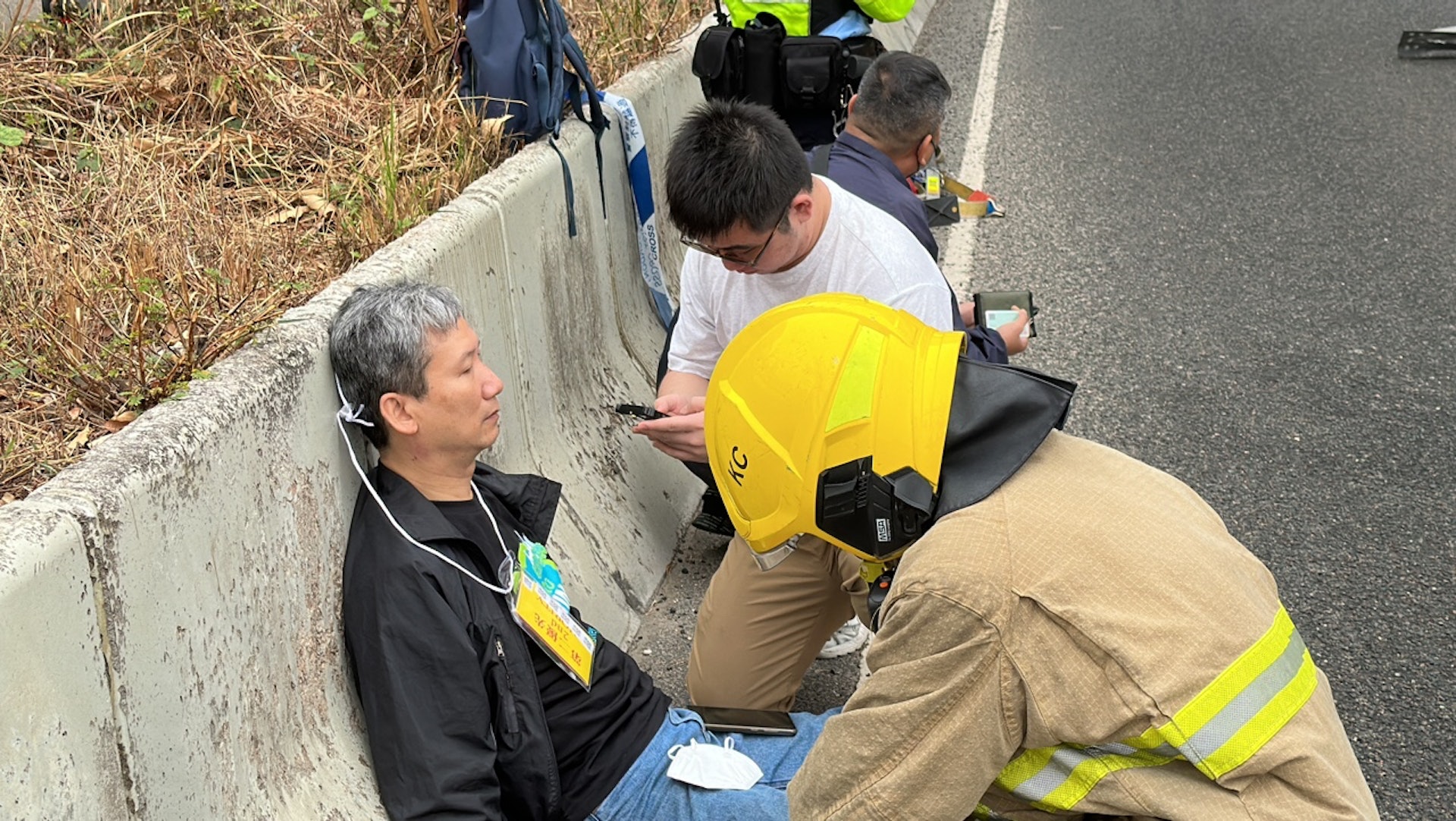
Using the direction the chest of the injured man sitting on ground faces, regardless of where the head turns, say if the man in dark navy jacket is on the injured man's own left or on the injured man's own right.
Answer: on the injured man's own left

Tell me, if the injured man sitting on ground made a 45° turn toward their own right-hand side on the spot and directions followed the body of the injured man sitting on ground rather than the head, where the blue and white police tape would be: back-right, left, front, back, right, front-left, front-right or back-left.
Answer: back-left

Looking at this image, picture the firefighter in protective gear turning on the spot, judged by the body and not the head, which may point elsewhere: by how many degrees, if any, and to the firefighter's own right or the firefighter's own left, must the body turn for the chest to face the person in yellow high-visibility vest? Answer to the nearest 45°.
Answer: approximately 90° to the firefighter's own right

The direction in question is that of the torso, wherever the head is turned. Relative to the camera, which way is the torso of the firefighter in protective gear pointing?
to the viewer's left

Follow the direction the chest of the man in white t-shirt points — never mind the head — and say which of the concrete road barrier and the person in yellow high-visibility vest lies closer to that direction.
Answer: the concrete road barrier

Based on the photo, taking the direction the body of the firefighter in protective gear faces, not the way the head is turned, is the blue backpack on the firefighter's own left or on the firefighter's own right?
on the firefighter's own right

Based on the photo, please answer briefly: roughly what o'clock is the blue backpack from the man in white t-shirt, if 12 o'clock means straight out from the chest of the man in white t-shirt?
The blue backpack is roughly at 3 o'clock from the man in white t-shirt.

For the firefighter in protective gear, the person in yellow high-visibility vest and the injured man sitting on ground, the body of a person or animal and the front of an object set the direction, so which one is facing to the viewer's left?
the firefighter in protective gear

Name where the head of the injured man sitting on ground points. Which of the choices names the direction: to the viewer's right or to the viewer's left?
to the viewer's right

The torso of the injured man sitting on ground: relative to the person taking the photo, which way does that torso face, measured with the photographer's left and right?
facing to the right of the viewer

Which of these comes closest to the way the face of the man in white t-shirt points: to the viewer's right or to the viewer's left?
to the viewer's left
